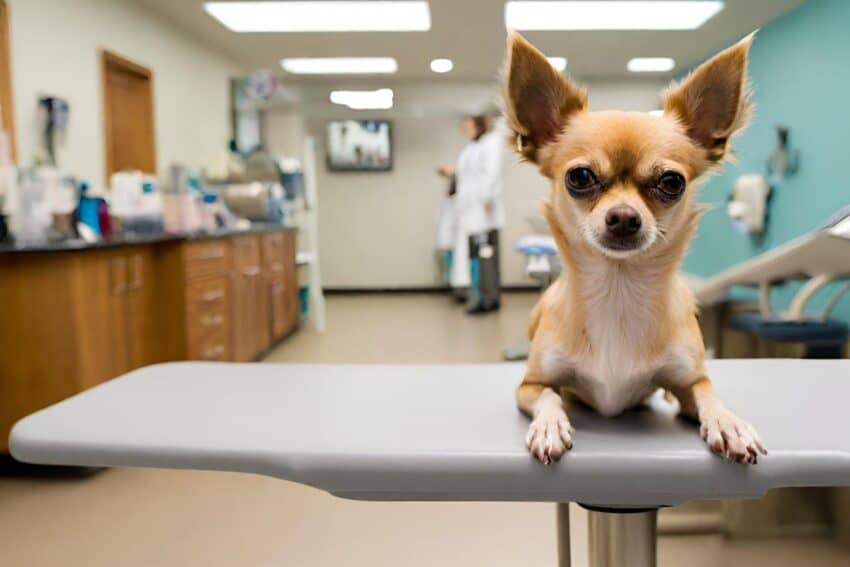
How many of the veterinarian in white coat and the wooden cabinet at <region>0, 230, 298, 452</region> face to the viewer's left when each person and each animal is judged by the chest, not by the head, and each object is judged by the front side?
1

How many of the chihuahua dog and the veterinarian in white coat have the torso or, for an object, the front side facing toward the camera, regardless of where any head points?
1

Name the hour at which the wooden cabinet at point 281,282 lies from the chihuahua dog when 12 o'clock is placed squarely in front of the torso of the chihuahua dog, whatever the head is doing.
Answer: The wooden cabinet is roughly at 5 o'clock from the chihuahua dog.

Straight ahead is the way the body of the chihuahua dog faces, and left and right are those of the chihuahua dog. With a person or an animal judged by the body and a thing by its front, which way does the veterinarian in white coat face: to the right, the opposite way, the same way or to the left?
to the right

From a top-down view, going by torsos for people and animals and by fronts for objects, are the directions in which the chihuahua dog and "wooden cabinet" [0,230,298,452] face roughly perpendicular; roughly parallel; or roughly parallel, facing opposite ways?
roughly perpendicular

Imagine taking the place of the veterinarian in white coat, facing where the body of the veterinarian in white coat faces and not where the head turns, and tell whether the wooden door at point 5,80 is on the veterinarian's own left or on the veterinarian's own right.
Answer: on the veterinarian's own left

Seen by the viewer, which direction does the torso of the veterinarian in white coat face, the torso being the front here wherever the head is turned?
to the viewer's left

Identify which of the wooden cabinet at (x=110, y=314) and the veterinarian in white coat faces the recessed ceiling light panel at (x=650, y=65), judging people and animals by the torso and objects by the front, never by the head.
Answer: the wooden cabinet

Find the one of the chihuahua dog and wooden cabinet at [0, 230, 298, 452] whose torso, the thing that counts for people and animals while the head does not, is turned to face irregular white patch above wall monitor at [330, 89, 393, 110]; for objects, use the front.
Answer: the wooden cabinet

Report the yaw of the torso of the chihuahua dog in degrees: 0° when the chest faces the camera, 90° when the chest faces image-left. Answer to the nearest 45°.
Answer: approximately 0°

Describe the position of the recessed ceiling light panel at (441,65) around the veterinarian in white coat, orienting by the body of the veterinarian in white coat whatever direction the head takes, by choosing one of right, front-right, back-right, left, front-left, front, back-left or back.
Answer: left

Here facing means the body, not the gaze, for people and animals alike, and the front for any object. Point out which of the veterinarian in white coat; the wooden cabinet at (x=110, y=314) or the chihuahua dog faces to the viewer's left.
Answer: the veterinarian in white coat

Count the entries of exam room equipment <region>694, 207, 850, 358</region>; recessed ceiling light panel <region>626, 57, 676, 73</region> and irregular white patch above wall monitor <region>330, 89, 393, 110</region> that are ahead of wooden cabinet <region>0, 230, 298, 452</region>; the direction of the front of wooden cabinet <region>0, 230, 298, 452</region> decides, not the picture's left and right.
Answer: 3
